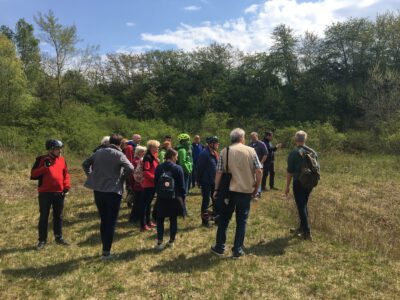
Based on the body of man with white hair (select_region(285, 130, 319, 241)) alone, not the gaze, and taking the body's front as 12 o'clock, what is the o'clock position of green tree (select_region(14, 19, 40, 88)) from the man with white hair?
The green tree is roughly at 12 o'clock from the man with white hair.

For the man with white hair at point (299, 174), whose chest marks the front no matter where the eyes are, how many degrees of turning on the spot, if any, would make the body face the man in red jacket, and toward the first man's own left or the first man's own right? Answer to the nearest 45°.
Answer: approximately 45° to the first man's own left

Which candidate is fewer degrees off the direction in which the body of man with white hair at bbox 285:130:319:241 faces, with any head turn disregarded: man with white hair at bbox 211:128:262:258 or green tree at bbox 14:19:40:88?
the green tree

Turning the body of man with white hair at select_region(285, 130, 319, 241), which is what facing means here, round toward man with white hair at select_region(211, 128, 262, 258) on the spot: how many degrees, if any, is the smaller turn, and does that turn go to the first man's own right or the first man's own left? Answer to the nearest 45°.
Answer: approximately 90° to the first man's own left

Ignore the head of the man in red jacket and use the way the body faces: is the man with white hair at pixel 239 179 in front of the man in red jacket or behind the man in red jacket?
in front

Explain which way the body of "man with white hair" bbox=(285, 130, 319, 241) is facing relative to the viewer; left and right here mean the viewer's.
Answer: facing away from the viewer and to the left of the viewer

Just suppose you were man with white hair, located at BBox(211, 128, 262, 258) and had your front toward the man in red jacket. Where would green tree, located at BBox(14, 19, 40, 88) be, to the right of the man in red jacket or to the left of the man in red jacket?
right
